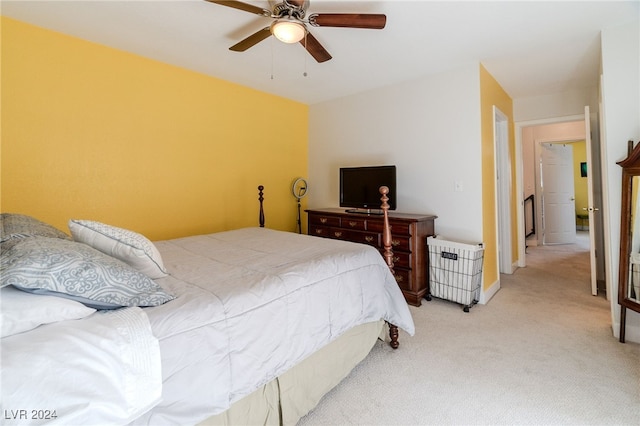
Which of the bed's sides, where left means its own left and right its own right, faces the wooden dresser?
front

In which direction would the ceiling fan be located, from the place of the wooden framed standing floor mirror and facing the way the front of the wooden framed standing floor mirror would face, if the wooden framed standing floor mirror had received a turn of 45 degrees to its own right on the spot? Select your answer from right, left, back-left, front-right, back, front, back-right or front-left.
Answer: front-left

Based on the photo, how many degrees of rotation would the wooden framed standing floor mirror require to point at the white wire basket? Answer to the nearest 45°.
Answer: approximately 45° to its right

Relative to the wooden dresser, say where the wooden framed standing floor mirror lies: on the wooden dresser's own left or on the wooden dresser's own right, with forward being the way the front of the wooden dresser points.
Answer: on the wooden dresser's own left

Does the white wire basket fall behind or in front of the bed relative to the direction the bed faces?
in front

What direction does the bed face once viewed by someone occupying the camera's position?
facing away from the viewer and to the right of the viewer

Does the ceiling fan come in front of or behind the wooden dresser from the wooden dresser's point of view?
in front

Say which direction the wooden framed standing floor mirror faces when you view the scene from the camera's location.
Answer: facing the viewer and to the left of the viewer

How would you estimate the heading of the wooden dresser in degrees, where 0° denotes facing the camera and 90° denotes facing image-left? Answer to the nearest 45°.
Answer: approximately 45°
